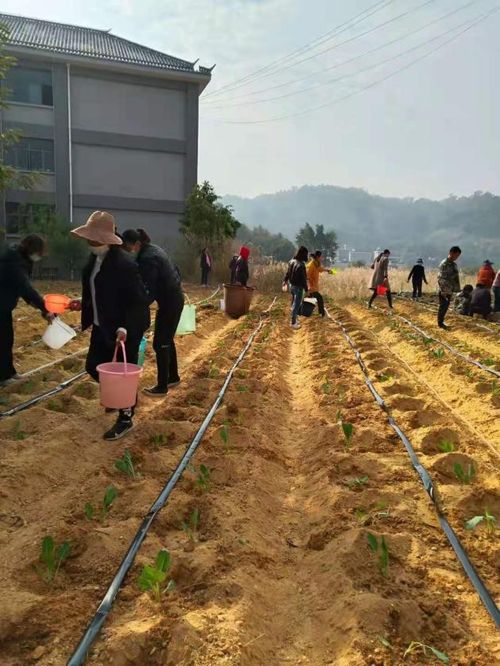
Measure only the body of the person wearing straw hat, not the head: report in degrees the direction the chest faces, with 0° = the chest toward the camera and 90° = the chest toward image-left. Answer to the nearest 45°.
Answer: approximately 45°

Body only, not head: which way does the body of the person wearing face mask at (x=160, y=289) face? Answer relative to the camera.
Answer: to the viewer's left

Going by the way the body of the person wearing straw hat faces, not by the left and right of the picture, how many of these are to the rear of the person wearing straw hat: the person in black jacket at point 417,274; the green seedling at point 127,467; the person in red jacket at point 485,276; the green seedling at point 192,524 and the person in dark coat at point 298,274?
3

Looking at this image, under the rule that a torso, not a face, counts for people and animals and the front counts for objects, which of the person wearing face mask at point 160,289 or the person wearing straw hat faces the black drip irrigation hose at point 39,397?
the person wearing face mask

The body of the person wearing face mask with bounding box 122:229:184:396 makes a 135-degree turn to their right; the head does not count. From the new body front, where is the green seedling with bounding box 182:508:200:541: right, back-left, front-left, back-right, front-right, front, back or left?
back-right

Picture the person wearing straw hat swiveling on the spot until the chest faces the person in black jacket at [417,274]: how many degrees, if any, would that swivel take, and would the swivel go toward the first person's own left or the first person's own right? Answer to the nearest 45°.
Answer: approximately 180°

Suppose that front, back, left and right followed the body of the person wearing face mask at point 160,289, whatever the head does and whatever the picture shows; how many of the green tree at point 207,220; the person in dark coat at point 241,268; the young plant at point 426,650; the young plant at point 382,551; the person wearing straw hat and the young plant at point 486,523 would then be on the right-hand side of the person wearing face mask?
2

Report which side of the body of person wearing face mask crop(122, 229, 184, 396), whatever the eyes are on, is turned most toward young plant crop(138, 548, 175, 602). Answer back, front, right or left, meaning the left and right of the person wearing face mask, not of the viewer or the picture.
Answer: left

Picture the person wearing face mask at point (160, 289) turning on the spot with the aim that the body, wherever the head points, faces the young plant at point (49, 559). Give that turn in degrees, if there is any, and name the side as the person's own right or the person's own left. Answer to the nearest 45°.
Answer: approximately 90° to the person's own left

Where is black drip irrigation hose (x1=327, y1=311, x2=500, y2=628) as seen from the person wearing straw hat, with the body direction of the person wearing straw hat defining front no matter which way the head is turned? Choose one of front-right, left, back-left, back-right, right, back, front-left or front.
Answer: left

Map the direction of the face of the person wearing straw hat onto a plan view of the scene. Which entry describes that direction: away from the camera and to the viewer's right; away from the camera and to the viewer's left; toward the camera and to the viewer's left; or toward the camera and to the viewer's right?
toward the camera and to the viewer's left

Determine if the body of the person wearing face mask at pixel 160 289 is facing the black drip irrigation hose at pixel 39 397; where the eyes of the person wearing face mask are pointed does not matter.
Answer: yes

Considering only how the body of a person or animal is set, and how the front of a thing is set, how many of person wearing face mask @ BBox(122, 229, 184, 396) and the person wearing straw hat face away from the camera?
0

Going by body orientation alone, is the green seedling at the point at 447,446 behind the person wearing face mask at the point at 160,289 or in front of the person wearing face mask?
behind

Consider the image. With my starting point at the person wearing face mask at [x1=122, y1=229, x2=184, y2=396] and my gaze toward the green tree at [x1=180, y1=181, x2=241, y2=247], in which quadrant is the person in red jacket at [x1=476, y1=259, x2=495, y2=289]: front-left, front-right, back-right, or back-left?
front-right
